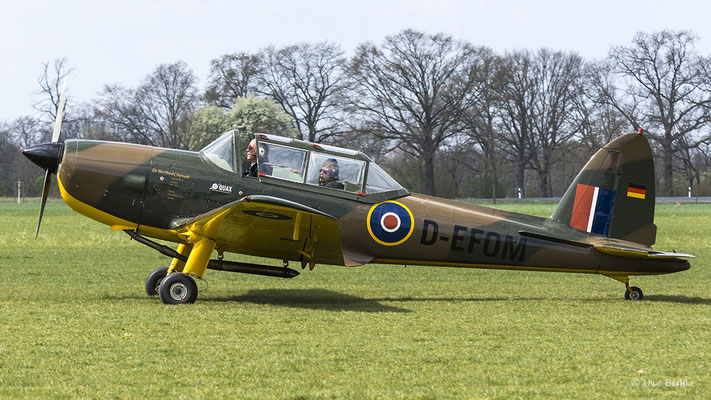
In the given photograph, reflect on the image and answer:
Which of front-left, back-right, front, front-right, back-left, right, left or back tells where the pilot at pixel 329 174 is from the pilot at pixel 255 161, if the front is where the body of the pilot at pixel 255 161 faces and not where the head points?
back

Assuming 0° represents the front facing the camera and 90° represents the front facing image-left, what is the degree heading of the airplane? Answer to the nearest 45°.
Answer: approximately 90°

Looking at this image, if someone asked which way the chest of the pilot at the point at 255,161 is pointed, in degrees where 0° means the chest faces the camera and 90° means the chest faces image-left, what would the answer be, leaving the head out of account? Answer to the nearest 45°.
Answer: approximately 90°
